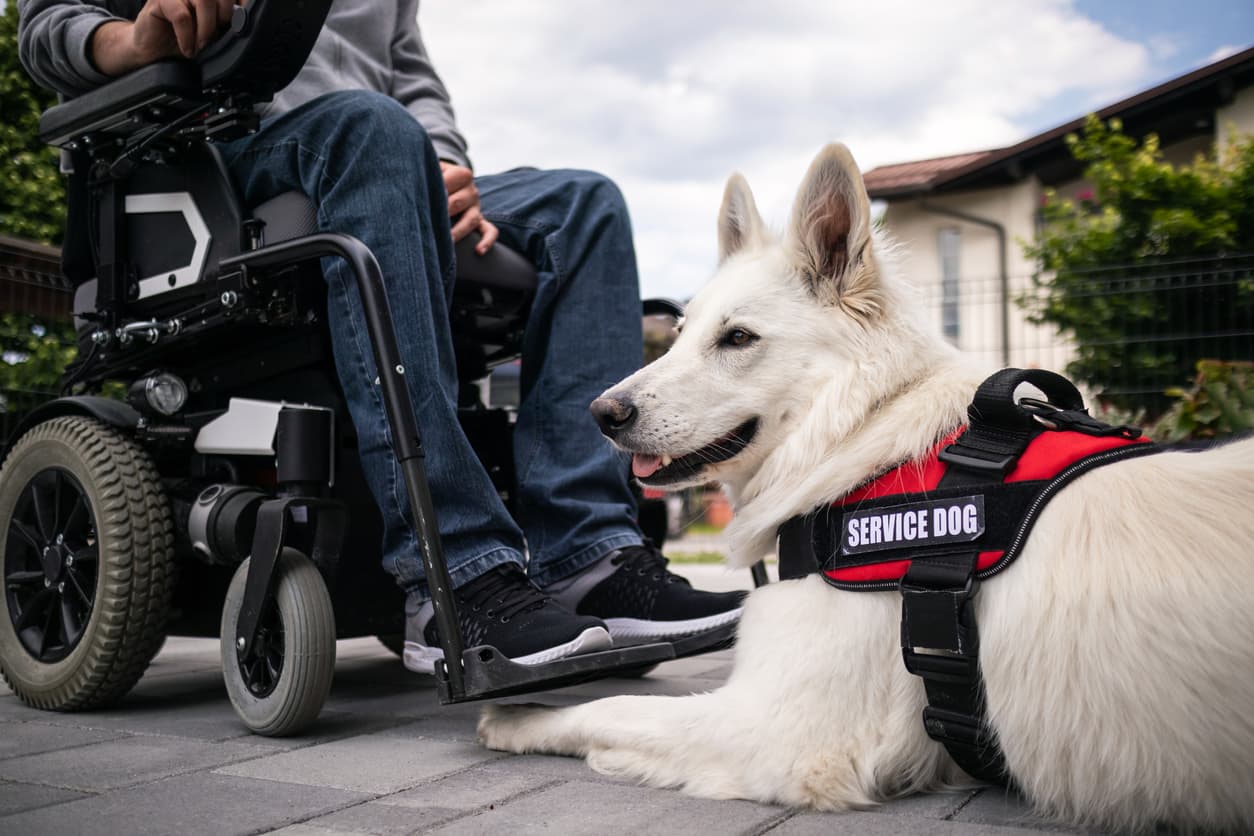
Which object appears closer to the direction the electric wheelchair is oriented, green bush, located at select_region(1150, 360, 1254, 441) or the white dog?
the white dog

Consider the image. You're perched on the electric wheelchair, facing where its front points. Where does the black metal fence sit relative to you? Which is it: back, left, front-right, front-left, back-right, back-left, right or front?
left

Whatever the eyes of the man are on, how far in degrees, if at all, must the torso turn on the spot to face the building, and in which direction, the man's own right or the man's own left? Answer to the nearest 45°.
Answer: approximately 90° to the man's own left

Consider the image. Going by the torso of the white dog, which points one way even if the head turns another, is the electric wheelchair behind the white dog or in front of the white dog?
in front

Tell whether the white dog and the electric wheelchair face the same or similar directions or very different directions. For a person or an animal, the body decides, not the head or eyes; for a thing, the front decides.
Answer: very different directions

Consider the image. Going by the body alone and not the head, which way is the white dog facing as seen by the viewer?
to the viewer's left

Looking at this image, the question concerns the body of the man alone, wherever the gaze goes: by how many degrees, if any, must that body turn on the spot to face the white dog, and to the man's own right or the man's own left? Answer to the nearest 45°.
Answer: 0° — they already face it

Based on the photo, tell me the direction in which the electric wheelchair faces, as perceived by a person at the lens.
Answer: facing the viewer and to the right of the viewer

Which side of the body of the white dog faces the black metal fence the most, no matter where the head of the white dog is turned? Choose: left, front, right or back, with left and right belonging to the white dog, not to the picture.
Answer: right

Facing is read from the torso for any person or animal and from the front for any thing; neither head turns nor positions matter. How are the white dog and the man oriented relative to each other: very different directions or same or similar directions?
very different directions

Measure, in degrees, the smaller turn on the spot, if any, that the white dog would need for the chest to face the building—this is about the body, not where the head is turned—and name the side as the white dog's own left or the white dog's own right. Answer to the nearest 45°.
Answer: approximately 90° to the white dog's own right

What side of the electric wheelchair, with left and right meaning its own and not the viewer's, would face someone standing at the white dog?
front

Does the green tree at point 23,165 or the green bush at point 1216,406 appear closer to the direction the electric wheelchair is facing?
the green bush
